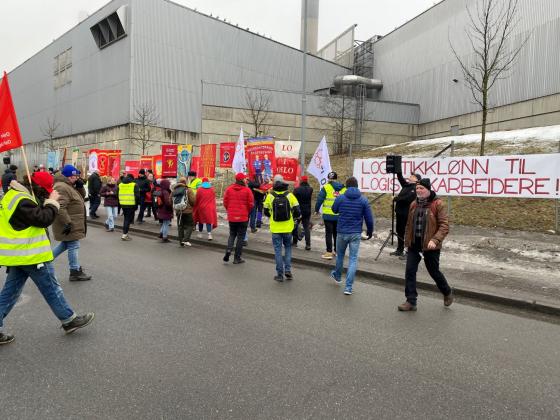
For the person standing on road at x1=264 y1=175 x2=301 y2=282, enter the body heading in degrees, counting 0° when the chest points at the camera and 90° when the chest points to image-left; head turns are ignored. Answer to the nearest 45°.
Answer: approximately 180°

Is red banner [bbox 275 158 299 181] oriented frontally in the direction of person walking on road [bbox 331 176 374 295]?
yes

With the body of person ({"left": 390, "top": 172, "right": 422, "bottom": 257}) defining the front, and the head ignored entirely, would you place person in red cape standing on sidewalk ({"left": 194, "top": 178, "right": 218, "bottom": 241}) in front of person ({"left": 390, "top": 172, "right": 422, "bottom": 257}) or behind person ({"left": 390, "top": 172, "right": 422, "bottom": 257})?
in front

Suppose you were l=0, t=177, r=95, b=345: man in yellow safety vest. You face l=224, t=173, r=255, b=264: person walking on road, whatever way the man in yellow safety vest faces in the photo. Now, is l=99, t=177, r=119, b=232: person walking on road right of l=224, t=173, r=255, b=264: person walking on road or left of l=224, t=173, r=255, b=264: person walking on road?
left

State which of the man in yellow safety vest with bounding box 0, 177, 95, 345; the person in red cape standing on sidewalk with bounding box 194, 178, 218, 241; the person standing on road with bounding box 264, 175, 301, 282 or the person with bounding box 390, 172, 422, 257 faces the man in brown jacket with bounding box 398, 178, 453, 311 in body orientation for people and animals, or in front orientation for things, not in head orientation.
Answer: the man in yellow safety vest

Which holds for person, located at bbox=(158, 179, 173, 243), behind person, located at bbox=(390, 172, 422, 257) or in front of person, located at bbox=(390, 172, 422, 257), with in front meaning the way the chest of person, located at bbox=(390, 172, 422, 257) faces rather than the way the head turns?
in front

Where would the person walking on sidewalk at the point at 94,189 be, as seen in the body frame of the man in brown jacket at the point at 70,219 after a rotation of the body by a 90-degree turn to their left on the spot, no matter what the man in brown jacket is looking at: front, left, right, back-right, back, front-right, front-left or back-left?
front

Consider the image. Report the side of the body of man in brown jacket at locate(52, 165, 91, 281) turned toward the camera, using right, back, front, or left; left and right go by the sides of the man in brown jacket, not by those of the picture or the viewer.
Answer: right

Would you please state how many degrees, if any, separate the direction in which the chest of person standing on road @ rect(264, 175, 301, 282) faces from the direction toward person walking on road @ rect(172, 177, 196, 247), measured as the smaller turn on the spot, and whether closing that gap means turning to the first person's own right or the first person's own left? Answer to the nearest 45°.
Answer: approximately 45° to the first person's own left

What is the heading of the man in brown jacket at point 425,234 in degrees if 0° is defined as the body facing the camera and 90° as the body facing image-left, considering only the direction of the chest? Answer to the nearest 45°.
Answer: approximately 45°

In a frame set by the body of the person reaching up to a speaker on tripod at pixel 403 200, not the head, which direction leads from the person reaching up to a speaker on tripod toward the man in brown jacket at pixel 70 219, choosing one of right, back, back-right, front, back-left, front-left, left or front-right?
front-left

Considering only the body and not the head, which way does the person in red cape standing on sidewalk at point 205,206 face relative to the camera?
away from the camera

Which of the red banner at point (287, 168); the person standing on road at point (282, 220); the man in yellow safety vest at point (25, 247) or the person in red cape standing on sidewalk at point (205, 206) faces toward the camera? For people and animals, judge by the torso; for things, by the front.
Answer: the red banner

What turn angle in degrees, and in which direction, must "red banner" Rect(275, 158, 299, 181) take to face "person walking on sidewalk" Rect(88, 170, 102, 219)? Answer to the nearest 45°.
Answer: approximately 90° to its right

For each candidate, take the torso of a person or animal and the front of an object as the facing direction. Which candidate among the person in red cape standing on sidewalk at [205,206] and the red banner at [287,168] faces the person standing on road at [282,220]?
the red banner

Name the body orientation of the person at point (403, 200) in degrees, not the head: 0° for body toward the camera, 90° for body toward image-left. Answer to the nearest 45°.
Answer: approximately 90°

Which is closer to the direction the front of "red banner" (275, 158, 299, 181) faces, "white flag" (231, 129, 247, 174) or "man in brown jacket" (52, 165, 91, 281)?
the man in brown jacket
